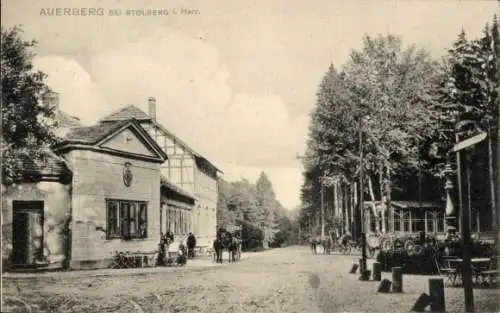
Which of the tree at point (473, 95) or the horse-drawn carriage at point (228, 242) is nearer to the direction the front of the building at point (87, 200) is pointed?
the tree

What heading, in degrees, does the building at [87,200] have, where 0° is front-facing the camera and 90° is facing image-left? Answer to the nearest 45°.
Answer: approximately 315°

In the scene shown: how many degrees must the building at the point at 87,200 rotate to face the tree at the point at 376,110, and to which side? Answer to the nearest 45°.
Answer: approximately 45° to its left

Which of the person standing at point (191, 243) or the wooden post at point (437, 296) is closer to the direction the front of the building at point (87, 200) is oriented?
the wooden post

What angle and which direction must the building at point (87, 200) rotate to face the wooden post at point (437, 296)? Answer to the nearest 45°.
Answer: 0° — it already faces it

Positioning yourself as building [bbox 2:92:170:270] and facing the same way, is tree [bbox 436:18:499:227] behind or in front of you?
in front
